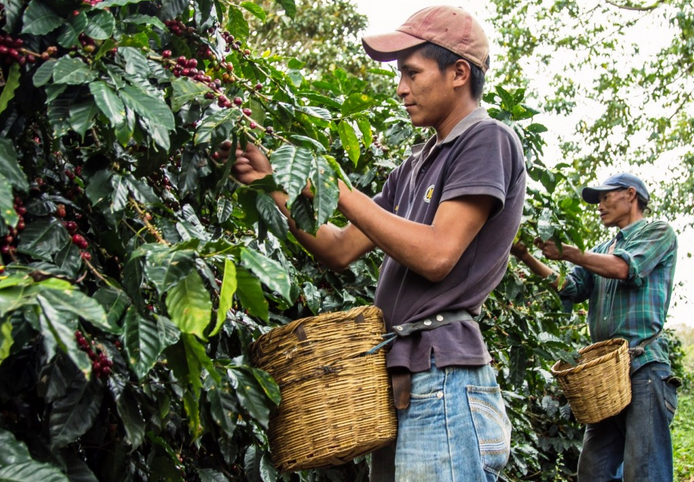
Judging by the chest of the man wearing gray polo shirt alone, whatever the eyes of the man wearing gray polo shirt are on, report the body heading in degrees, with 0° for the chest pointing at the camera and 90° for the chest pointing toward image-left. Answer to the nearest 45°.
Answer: approximately 90°

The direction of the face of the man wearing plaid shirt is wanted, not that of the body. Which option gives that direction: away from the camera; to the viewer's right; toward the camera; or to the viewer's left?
to the viewer's left

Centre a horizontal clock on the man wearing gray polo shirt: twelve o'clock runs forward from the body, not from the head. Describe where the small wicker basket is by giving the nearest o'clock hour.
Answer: The small wicker basket is roughly at 4 o'clock from the man wearing gray polo shirt.

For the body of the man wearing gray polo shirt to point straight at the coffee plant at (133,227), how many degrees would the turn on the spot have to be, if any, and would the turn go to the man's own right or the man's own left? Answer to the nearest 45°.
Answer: approximately 45° to the man's own left

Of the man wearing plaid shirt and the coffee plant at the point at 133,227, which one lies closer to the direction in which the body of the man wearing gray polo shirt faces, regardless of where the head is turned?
the coffee plant

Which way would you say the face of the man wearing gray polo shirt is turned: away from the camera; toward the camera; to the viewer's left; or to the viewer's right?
to the viewer's left

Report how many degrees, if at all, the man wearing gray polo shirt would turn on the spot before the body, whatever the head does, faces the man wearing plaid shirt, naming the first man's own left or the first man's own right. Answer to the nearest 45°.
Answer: approximately 135° to the first man's own right
